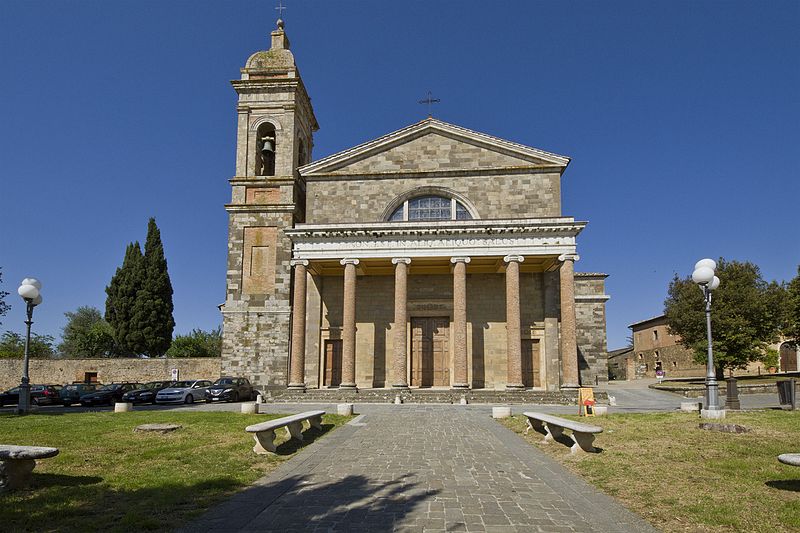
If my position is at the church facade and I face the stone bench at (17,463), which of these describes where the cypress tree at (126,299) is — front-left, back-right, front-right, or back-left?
back-right

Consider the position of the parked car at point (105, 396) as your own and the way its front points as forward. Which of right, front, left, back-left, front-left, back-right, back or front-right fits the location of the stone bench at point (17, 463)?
front-left

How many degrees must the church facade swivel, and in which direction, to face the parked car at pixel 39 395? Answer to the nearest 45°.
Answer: approximately 90° to its right

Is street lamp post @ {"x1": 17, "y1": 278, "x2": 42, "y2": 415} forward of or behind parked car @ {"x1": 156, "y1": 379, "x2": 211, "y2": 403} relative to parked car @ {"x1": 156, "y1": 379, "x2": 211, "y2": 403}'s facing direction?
forward

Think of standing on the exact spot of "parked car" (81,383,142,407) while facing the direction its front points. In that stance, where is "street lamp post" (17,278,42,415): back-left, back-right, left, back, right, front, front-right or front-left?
front-left

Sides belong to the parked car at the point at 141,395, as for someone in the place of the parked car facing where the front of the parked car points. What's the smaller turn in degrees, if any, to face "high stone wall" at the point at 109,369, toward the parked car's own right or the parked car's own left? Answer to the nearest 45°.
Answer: approximately 135° to the parked car's own right

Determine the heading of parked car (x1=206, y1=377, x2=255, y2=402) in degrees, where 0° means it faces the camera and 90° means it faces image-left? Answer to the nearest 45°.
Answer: approximately 45°

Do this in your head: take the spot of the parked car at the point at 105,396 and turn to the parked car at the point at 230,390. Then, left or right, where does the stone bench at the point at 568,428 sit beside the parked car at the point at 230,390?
right

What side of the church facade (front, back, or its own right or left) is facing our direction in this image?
front
